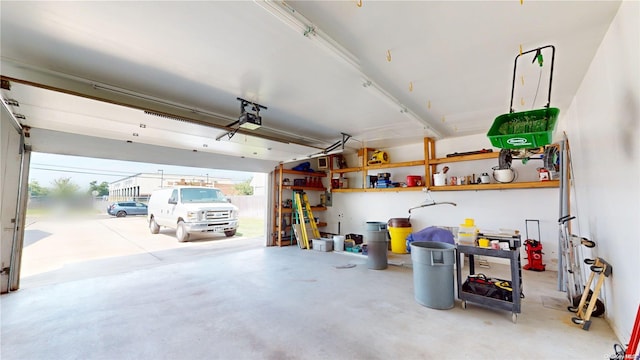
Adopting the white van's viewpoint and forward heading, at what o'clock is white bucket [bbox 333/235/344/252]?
The white bucket is roughly at 12 o'clock from the white van.

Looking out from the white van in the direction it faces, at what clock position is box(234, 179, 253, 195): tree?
The tree is roughly at 8 o'clock from the white van.

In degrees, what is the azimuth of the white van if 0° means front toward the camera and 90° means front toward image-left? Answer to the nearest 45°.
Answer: approximately 315°

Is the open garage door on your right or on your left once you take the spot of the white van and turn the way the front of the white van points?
on your right

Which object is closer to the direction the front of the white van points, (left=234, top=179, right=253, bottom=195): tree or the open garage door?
the open garage door

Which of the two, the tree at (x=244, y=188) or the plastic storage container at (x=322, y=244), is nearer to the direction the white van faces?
the plastic storage container

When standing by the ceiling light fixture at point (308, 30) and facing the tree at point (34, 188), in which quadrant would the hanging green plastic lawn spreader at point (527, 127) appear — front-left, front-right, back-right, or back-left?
back-right

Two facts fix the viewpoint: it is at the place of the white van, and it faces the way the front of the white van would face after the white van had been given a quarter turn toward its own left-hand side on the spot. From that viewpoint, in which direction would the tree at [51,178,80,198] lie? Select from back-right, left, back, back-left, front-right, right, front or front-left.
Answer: back-left

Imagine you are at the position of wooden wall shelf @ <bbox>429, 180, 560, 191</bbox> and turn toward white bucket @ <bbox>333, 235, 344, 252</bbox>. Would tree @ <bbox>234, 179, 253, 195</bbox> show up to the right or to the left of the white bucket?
right

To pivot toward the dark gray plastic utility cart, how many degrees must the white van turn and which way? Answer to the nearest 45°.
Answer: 0° — it already faces it

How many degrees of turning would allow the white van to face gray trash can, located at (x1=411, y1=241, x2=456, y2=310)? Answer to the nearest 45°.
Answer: approximately 45° to its right
